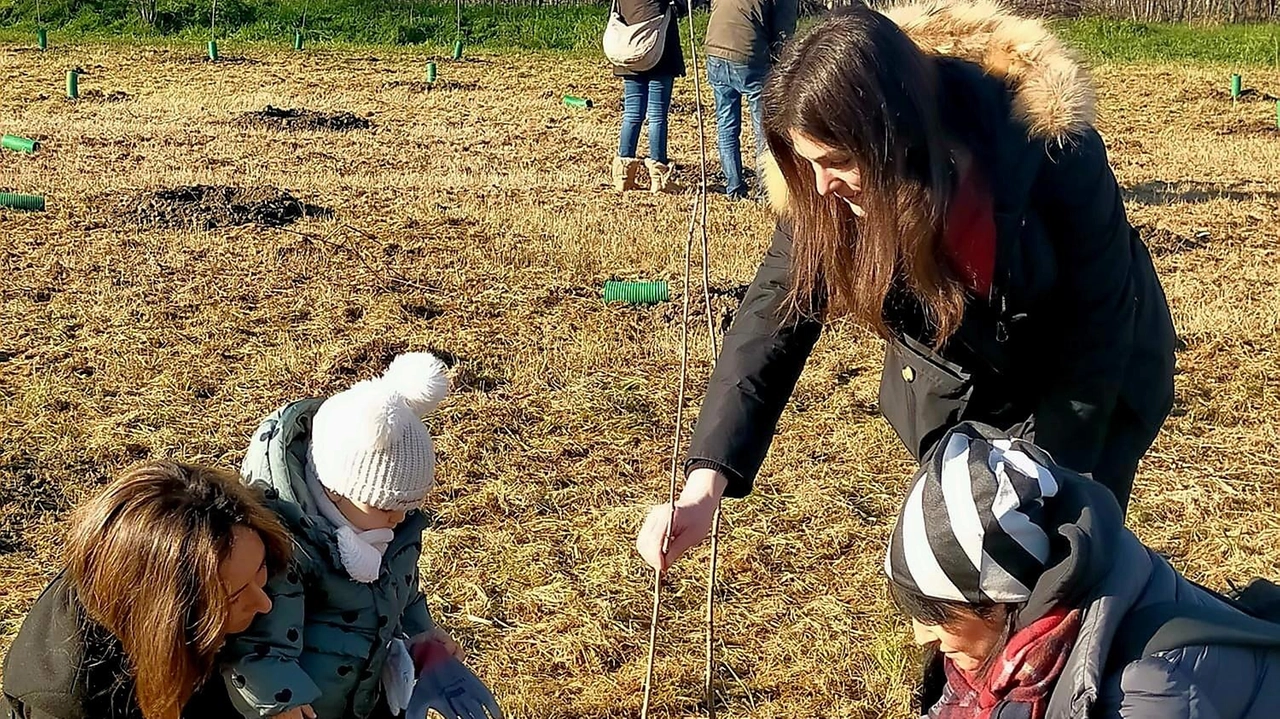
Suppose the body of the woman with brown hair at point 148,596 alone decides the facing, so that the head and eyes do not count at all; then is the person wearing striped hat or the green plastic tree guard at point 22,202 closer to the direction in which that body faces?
the person wearing striped hat

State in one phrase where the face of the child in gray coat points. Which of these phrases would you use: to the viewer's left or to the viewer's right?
to the viewer's right

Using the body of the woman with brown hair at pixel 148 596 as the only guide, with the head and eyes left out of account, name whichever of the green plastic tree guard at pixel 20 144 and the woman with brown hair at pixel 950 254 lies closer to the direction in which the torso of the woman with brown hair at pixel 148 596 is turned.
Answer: the woman with brown hair

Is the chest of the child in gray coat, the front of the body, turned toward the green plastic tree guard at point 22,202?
no

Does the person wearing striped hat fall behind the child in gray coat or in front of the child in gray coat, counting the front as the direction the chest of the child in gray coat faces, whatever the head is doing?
in front

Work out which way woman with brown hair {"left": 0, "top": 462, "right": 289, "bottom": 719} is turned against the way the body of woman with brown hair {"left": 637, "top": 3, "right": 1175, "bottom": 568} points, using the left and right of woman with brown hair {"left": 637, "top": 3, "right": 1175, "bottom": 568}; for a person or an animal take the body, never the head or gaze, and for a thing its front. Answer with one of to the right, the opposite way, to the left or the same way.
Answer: the opposite way

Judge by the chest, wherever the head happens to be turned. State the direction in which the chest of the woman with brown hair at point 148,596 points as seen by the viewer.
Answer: to the viewer's right

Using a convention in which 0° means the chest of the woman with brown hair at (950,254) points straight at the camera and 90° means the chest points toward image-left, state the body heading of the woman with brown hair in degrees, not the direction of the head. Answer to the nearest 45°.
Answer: approximately 45°

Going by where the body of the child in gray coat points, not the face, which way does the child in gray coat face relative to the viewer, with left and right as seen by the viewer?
facing the viewer and to the right of the viewer

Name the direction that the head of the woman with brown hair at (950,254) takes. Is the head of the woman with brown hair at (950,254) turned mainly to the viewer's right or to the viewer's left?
to the viewer's left

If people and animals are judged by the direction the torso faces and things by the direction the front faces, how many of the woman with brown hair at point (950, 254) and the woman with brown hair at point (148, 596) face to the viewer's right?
1

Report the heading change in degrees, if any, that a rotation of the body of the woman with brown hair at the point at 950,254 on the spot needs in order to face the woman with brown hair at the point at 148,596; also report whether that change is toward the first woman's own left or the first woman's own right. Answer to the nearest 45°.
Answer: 0° — they already face them

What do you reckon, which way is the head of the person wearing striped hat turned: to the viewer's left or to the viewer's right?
to the viewer's left
